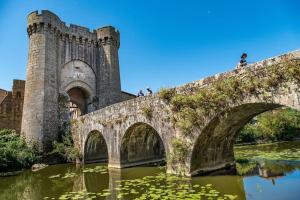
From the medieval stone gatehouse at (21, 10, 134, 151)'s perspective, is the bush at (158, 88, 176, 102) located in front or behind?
in front

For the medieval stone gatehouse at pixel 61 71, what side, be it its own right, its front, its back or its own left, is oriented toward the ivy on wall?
front

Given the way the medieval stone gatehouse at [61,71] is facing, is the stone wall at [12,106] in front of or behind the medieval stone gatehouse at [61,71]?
behind

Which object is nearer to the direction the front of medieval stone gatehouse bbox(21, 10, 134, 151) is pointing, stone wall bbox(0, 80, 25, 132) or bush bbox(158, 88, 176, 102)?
the bush

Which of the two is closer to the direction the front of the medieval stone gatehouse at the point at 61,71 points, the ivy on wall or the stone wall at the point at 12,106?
the ivy on wall

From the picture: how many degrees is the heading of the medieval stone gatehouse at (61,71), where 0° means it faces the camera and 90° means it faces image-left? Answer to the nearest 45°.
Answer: approximately 315°
